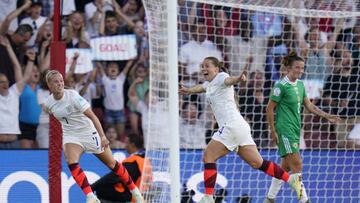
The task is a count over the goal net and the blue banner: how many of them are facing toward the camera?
2

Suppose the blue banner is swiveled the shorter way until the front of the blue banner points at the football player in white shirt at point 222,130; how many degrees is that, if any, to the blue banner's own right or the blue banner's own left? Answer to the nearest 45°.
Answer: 0° — it already faces them
